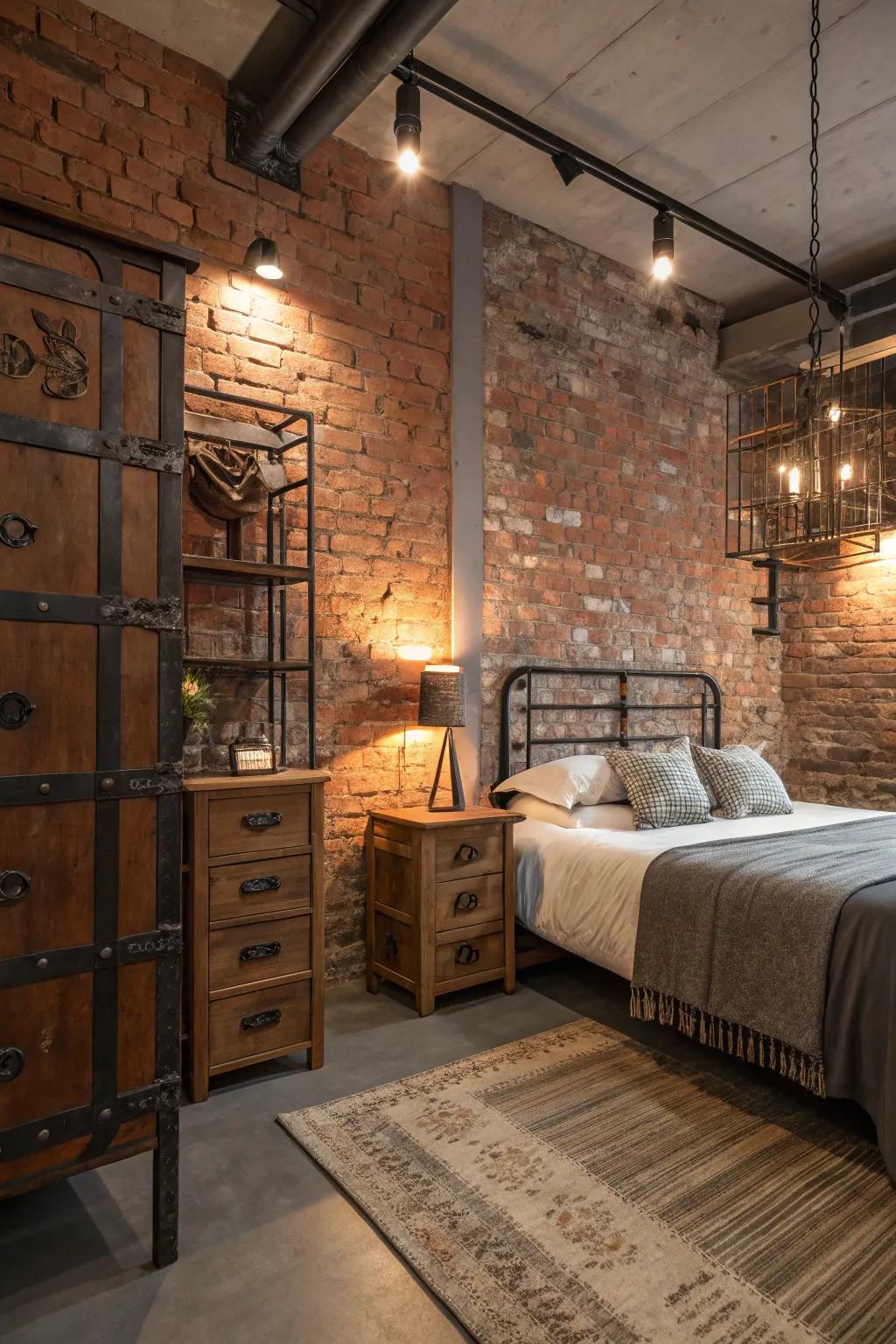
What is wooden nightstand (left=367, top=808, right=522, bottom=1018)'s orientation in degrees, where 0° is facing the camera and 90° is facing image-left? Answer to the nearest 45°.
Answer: approximately 315°

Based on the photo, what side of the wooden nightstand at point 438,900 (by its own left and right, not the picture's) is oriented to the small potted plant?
right

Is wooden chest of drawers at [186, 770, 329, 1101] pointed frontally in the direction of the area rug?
yes

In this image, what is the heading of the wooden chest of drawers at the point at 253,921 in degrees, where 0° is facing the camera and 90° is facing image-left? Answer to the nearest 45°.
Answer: approximately 315°

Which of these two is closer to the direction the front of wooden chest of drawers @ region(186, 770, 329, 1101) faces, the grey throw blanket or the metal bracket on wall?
the grey throw blanket

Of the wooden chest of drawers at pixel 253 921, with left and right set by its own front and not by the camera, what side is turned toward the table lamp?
left
